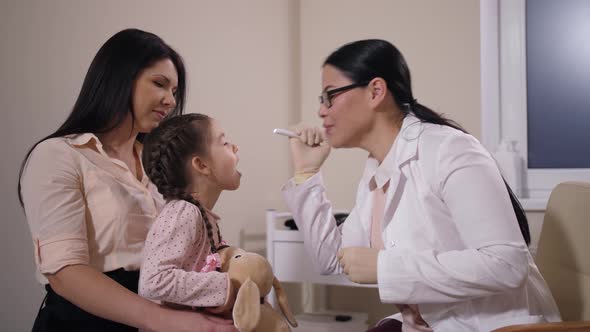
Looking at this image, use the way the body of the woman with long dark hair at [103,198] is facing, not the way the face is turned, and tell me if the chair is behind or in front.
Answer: in front

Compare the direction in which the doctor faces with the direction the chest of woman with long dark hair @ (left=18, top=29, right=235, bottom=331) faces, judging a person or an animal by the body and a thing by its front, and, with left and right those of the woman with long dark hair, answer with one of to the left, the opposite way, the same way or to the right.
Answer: the opposite way

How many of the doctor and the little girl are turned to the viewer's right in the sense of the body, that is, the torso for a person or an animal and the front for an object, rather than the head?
1

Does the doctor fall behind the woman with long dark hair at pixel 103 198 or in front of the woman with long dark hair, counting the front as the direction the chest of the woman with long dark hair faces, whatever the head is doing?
in front

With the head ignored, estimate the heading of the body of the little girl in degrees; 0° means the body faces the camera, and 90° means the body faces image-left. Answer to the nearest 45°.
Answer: approximately 270°

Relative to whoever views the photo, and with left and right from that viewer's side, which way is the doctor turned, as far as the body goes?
facing to the left of the viewer

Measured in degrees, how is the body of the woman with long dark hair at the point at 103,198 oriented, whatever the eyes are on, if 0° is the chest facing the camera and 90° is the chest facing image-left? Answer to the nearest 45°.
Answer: approximately 315°

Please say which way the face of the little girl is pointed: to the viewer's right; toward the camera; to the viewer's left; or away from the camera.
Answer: to the viewer's right

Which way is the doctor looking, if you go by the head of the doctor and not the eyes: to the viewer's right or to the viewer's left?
to the viewer's left

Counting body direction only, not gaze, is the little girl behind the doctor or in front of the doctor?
in front
